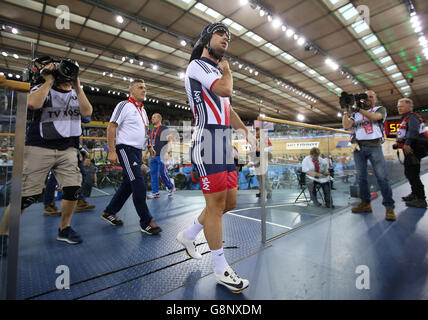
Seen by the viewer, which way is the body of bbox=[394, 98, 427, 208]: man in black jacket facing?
to the viewer's left

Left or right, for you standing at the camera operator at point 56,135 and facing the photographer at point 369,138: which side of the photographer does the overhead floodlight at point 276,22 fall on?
left

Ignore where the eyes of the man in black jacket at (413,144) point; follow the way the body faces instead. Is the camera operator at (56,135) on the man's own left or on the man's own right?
on the man's own left

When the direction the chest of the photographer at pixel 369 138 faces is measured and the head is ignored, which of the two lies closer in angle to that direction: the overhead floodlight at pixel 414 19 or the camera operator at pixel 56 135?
the camera operator

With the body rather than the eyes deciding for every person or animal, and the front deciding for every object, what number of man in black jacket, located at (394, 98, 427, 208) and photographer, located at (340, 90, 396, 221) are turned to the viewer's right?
0

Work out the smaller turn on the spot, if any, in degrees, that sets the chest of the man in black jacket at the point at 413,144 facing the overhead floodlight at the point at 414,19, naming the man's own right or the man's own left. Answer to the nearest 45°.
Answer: approximately 90° to the man's own right

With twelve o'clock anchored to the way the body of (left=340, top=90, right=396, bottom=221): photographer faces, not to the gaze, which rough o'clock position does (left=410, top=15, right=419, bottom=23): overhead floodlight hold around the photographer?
The overhead floodlight is roughly at 5 o'clock from the photographer.

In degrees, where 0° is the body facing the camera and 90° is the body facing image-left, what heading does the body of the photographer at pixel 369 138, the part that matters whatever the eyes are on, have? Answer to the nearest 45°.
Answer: approximately 45°
